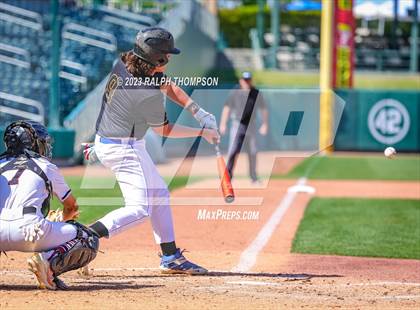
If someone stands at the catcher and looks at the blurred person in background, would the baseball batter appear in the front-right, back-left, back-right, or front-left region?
front-right

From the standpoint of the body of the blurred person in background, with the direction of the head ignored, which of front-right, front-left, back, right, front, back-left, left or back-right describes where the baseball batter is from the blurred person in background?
front

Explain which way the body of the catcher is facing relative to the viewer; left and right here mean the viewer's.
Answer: facing away from the viewer and to the right of the viewer

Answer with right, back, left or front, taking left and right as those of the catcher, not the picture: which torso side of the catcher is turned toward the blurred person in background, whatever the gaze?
front

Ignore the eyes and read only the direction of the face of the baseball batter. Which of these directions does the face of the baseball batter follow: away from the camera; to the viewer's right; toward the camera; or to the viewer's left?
to the viewer's right

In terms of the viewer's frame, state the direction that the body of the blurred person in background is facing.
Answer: toward the camera

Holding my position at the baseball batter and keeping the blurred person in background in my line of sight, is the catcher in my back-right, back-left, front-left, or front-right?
back-left

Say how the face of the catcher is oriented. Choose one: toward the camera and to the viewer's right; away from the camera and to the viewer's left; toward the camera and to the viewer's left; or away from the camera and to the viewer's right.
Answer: away from the camera and to the viewer's right

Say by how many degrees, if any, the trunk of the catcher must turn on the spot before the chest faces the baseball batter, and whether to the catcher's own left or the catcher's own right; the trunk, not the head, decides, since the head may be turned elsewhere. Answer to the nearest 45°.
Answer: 0° — they already face them

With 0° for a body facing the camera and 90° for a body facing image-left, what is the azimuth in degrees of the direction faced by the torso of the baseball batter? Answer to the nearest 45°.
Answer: approximately 270°

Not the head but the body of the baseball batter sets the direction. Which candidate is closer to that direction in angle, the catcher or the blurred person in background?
the blurred person in background
